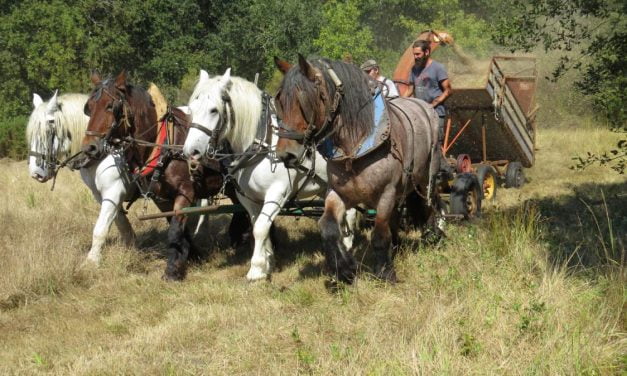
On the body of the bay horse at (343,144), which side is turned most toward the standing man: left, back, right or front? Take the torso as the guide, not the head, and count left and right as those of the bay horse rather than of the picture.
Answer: back

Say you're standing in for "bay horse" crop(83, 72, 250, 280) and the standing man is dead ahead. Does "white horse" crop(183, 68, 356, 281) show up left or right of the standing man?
right

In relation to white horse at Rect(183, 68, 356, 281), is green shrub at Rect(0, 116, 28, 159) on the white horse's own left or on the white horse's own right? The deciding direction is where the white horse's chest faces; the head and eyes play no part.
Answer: on the white horse's own right

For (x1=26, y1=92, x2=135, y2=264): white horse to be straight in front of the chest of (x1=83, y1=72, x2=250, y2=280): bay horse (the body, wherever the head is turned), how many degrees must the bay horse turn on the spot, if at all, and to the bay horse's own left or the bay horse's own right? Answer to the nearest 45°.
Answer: approximately 90° to the bay horse's own right

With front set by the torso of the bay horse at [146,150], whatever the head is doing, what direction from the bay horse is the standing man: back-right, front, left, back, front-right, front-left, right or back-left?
back-left

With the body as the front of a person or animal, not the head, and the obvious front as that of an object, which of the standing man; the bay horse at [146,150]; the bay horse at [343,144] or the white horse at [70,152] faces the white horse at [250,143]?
the standing man

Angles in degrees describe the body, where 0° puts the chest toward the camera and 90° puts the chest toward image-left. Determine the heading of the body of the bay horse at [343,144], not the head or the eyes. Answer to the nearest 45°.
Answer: approximately 45°

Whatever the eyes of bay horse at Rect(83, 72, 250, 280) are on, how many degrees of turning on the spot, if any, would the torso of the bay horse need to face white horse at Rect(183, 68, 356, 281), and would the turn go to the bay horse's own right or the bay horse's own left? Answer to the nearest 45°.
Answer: approximately 90° to the bay horse's own left

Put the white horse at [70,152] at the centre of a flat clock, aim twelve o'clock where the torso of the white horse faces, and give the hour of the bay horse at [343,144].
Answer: The bay horse is roughly at 9 o'clock from the white horse.

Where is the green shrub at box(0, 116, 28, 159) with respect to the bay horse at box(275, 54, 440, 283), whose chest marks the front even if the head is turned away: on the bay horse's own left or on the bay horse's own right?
on the bay horse's own right

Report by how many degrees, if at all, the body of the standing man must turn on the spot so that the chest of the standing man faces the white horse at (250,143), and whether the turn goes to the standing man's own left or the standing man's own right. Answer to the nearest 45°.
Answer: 0° — they already face it

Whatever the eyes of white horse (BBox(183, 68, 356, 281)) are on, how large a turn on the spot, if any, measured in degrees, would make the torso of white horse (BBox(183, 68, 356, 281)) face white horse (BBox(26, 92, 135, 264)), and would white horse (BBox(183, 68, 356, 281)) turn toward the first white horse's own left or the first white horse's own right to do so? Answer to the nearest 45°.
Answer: approximately 90° to the first white horse's own right
